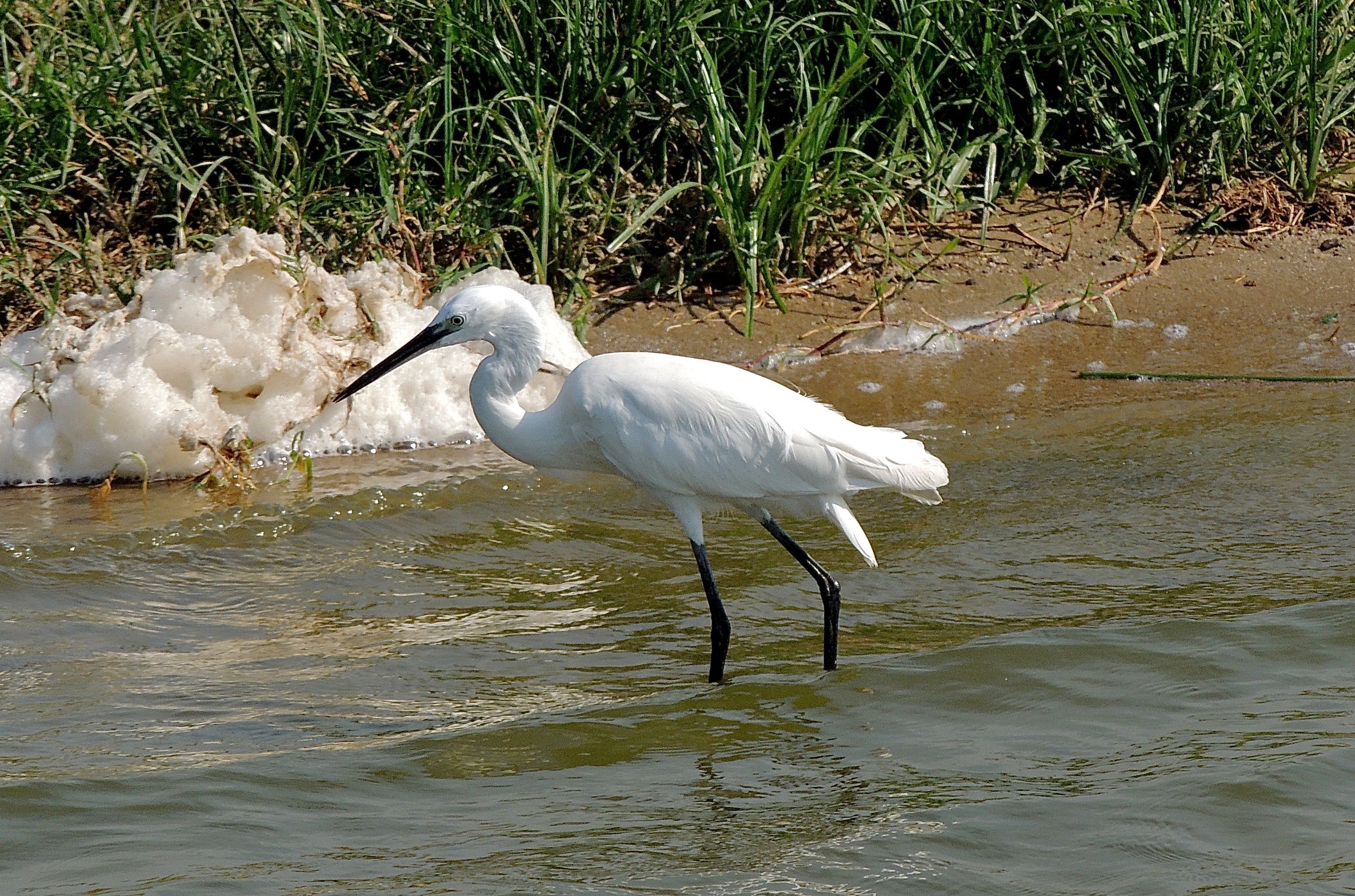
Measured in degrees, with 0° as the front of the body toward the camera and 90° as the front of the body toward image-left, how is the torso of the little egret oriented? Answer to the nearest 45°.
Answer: approximately 90°

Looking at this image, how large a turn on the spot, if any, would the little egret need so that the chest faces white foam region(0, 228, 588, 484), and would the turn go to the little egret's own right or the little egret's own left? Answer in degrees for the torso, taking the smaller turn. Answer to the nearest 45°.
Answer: approximately 45° to the little egret's own right
